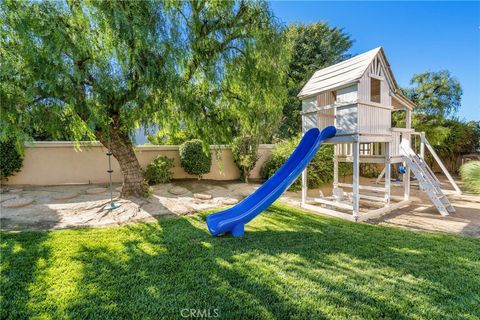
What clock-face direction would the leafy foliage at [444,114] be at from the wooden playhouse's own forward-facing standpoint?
The leafy foliage is roughly at 8 o'clock from the wooden playhouse.

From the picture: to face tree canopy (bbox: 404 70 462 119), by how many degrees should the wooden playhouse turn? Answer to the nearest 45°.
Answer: approximately 135° to its left

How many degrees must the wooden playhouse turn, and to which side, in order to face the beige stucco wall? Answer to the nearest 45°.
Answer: approximately 135° to its right

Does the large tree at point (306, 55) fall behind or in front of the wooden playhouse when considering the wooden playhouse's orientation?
behind

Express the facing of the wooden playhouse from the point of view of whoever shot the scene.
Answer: facing the viewer and to the right of the viewer

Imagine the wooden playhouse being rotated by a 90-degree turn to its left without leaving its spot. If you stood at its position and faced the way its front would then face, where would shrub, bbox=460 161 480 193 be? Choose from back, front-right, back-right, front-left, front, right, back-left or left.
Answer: front

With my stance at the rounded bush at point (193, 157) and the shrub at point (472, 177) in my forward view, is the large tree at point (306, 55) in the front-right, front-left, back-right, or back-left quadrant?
front-left

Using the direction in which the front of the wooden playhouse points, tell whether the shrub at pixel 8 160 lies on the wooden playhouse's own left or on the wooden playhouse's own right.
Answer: on the wooden playhouse's own right

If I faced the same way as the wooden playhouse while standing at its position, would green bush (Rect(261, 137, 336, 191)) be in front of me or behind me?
behind
